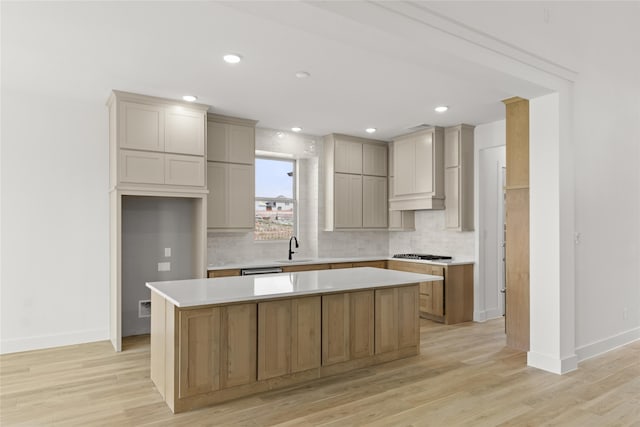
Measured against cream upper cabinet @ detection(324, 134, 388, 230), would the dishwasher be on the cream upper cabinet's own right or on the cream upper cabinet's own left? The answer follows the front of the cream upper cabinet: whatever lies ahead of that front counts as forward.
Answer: on the cream upper cabinet's own right

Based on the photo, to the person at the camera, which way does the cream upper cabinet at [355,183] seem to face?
facing the viewer and to the right of the viewer

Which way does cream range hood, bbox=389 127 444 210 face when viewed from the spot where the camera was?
facing the viewer and to the left of the viewer

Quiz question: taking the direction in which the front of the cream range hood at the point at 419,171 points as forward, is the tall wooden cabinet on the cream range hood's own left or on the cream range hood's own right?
on the cream range hood's own left

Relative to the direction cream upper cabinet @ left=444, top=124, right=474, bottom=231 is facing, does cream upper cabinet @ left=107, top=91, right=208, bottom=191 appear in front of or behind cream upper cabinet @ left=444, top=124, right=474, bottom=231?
in front

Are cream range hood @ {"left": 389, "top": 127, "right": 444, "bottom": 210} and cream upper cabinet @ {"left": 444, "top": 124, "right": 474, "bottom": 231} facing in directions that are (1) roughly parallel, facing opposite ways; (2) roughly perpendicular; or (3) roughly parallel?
roughly parallel

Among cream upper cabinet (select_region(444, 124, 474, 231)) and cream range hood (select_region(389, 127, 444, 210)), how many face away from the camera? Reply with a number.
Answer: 0

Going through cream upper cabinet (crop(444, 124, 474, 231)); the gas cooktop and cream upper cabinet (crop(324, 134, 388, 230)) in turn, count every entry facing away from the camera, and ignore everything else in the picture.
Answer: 0

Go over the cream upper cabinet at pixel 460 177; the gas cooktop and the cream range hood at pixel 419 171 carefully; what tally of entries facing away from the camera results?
0
